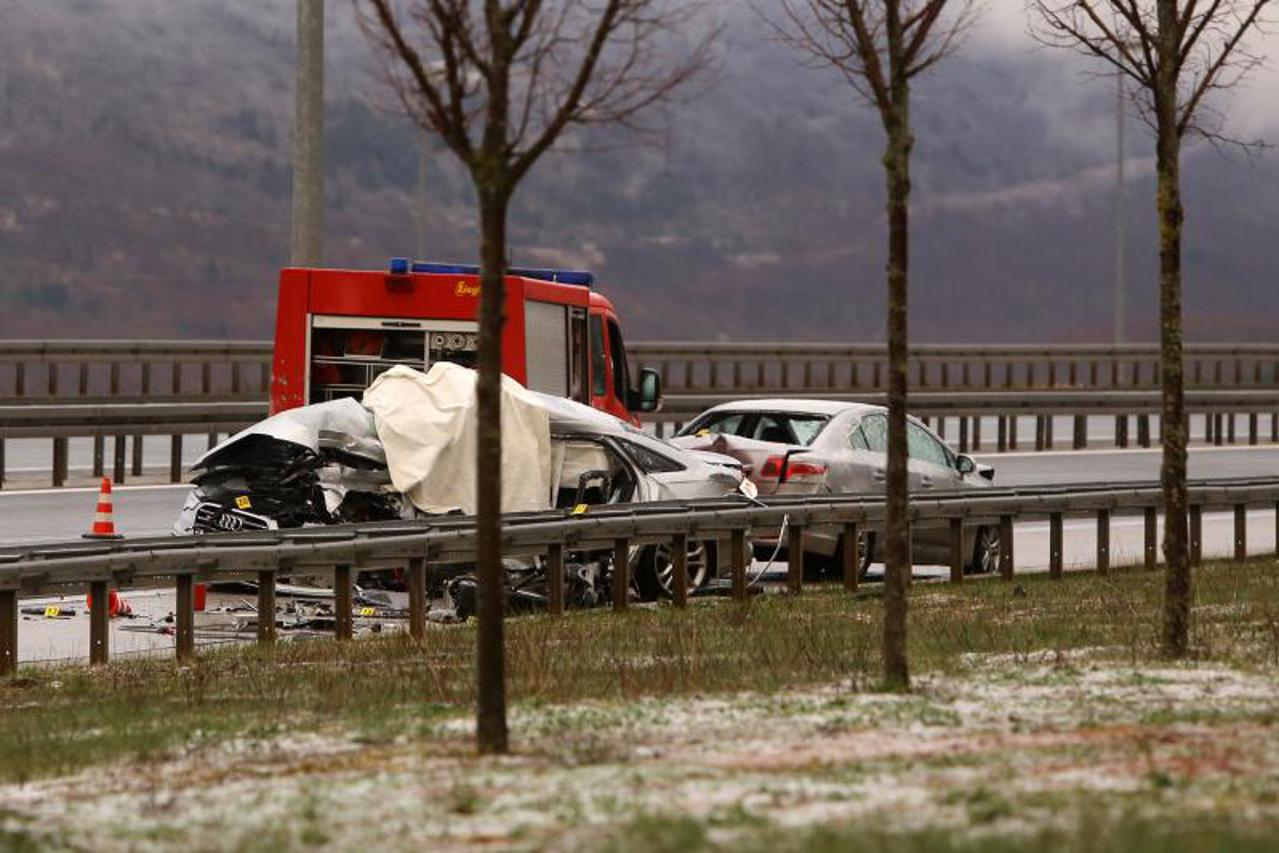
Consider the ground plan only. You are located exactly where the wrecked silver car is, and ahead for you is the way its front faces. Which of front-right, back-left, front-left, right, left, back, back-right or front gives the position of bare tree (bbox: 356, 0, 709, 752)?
front-left

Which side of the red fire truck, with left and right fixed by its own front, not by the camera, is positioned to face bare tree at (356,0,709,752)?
right

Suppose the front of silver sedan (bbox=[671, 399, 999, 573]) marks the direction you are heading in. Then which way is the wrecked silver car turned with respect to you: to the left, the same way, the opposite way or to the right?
the opposite way

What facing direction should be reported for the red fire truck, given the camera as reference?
facing to the right of the viewer

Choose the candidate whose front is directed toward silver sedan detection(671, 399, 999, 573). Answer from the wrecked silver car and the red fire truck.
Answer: the red fire truck

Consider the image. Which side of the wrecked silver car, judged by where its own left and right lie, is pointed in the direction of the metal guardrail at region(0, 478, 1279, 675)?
left

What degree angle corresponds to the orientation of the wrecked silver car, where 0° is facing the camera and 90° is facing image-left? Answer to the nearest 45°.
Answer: approximately 45°

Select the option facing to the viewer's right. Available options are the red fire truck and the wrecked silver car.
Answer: the red fire truck

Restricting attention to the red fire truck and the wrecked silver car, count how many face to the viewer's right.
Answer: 1

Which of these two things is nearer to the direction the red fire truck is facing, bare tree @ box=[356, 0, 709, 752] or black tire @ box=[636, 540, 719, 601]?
the black tire

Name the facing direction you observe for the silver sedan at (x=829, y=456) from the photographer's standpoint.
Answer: facing away from the viewer and to the right of the viewer

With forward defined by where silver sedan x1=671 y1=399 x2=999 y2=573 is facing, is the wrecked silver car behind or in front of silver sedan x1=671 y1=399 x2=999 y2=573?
behind
